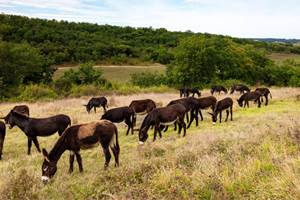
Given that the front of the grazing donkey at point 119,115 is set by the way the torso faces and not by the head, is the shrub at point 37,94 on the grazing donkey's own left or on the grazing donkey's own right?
on the grazing donkey's own right

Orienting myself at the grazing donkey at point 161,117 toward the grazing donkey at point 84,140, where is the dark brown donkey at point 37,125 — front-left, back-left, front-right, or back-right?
front-right

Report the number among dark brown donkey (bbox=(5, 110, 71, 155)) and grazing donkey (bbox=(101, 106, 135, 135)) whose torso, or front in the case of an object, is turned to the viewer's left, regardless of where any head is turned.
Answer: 2

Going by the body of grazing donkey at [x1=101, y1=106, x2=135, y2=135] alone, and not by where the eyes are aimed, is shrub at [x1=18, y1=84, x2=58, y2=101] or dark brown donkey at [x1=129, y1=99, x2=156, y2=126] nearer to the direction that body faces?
the shrub

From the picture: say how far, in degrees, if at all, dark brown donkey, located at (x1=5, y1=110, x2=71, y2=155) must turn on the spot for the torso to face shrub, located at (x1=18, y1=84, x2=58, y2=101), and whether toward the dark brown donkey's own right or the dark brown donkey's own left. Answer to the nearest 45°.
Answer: approximately 90° to the dark brown donkey's own right

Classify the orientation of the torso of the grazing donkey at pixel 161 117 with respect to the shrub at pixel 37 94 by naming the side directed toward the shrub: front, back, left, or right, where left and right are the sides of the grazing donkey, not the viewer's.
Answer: right

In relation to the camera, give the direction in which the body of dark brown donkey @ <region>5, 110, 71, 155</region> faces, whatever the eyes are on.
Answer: to the viewer's left

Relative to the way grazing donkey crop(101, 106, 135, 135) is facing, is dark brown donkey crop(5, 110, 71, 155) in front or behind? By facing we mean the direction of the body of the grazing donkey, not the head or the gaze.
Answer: in front

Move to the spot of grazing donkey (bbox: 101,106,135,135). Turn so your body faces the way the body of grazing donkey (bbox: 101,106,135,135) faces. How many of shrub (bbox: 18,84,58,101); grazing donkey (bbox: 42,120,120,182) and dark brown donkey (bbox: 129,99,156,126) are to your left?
1

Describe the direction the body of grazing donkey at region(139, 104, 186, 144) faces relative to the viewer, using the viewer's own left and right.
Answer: facing the viewer and to the left of the viewer

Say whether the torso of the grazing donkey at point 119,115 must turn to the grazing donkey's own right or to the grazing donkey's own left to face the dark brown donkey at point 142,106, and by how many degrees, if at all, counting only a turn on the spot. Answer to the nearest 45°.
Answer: approximately 135° to the grazing donkey's own right

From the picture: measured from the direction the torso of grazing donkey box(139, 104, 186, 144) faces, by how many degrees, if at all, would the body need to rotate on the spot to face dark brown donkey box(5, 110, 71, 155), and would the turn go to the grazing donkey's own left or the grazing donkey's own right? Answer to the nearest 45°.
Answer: approximately 45° to the grazing donkey's own right

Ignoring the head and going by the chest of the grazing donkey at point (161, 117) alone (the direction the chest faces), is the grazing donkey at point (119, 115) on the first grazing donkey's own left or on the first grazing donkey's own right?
on the first grazing donkey's own right

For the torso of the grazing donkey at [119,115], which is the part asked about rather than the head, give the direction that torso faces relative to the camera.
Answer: to the viewer's left
